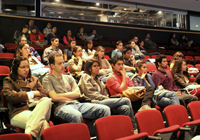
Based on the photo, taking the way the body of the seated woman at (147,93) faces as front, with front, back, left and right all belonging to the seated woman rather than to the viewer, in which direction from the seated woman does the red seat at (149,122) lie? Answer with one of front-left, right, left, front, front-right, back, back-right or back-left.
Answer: front-right

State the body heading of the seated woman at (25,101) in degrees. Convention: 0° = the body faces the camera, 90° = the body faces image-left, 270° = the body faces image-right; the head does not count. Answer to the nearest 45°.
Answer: approximately 315°

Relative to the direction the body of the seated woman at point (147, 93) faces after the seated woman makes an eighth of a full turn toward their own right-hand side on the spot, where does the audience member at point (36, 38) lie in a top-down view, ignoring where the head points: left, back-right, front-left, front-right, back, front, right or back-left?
back-right

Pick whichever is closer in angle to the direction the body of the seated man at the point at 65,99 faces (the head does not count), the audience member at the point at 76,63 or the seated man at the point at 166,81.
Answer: the seated man

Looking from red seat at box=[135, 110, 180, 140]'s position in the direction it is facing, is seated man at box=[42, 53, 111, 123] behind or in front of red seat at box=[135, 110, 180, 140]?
behind
